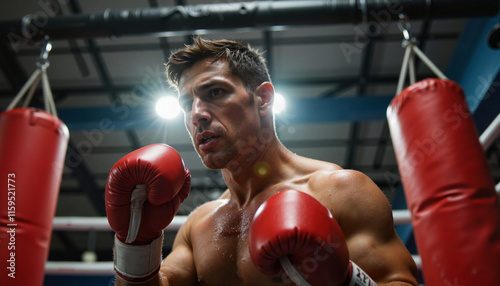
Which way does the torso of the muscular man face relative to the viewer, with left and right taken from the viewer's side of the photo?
facing the viewer and to the left of the viewer

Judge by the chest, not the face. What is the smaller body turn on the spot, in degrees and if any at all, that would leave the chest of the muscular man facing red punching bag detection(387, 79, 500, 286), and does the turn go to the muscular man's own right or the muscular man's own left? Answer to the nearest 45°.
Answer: approximately 135° to the muscular man's own left

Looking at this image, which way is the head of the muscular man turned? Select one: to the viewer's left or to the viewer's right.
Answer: to the viewer's left

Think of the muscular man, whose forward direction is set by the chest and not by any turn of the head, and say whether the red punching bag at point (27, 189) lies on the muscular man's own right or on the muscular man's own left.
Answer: on the muscular man's own right
